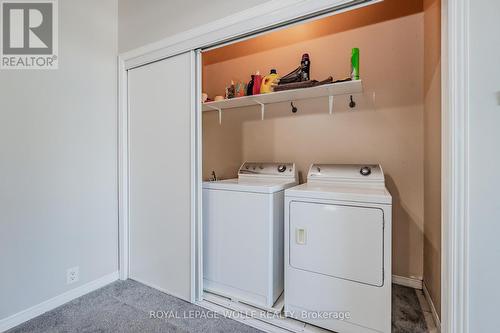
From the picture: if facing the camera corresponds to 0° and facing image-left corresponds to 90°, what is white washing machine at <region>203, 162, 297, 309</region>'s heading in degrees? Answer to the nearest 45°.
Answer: approximately 45°

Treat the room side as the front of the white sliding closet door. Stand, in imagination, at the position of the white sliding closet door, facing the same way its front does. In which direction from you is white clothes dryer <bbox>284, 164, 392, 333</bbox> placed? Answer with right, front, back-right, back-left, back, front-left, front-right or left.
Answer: left

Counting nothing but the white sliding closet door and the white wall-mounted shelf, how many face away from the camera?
0

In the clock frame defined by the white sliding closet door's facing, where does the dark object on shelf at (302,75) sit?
The dark object on shelf is roughly at 8 o'clock from the white sliding closet door.

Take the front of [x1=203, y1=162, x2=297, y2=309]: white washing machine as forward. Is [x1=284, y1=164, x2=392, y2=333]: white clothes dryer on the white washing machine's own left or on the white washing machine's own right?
on the white washing machine's own left

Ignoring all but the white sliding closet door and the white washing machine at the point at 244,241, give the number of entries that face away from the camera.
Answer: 0

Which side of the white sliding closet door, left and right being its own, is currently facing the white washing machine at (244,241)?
left

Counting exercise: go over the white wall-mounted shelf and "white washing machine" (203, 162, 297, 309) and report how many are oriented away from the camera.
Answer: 0

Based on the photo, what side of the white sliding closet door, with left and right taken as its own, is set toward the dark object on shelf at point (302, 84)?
left
